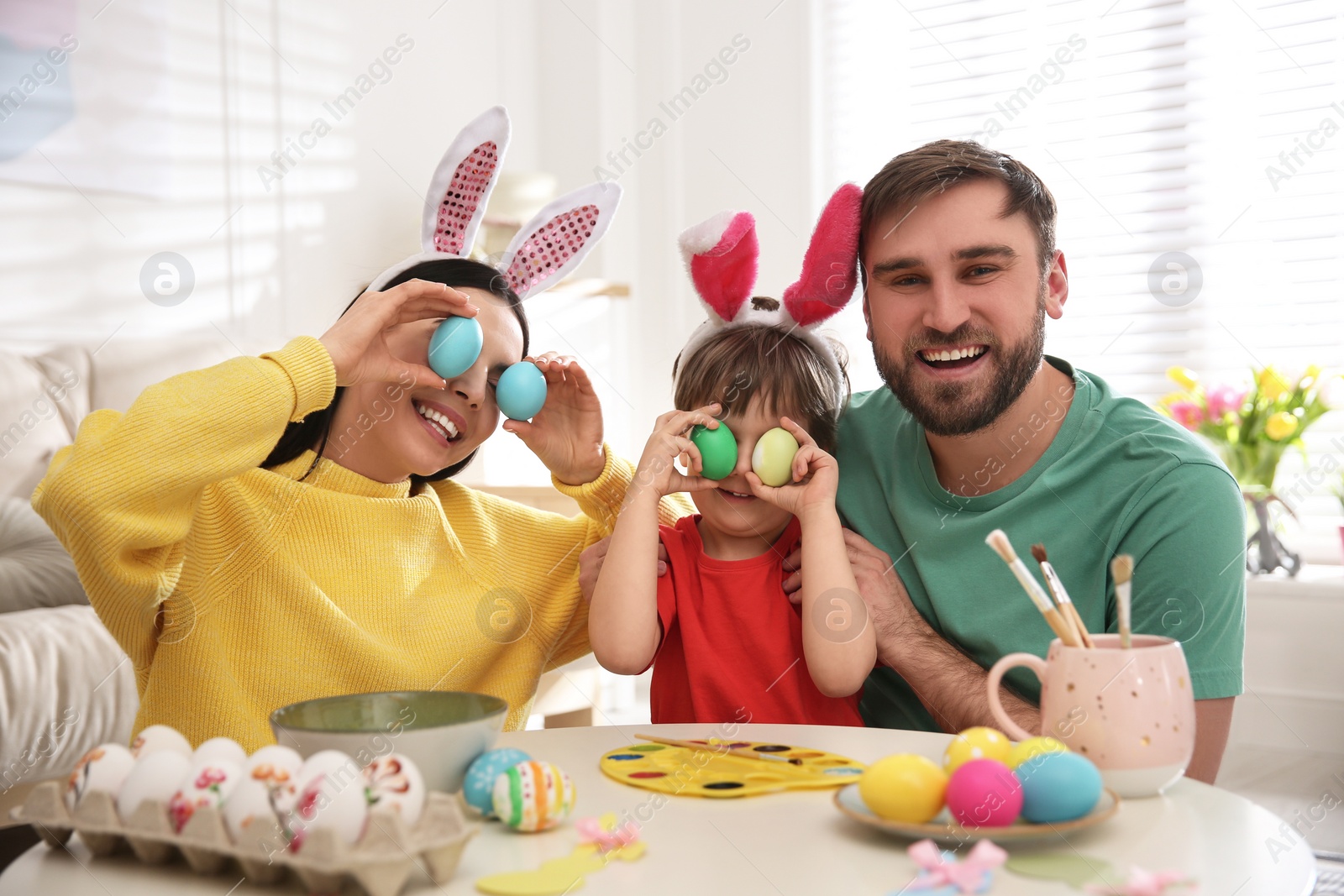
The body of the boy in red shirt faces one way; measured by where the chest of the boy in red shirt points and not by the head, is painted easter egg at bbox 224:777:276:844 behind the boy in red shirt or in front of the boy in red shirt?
in front

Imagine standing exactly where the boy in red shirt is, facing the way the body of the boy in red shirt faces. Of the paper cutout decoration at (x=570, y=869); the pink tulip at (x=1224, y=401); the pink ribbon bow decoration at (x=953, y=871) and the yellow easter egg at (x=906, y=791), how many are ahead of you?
3

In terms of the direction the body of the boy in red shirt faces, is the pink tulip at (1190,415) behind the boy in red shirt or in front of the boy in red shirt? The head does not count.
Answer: behind

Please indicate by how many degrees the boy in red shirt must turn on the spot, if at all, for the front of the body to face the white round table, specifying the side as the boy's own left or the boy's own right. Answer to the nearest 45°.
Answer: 0° — they already face it

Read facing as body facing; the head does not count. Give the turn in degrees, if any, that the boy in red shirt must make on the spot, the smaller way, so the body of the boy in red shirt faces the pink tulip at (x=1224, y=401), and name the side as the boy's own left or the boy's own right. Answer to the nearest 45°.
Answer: approximately 135° to the boy's own left

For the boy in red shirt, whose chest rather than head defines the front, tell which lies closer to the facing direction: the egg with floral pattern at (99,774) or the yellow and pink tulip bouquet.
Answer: the egg with floral pattern

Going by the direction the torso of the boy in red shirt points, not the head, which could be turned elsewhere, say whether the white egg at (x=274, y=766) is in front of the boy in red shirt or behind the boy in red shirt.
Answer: in front

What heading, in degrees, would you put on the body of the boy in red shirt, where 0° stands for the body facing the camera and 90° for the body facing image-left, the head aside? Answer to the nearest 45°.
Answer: approximately 0°

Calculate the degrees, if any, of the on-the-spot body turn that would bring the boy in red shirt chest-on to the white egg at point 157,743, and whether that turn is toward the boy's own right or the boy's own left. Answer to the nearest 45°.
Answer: approximately 45° to the boy's own right

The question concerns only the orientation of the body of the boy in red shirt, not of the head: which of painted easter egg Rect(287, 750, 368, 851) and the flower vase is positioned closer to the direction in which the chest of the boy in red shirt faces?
the painted easter egg

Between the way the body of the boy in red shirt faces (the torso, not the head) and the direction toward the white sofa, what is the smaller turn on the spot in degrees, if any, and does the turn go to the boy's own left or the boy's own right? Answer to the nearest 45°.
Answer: approximately 135° to the boy's own right
